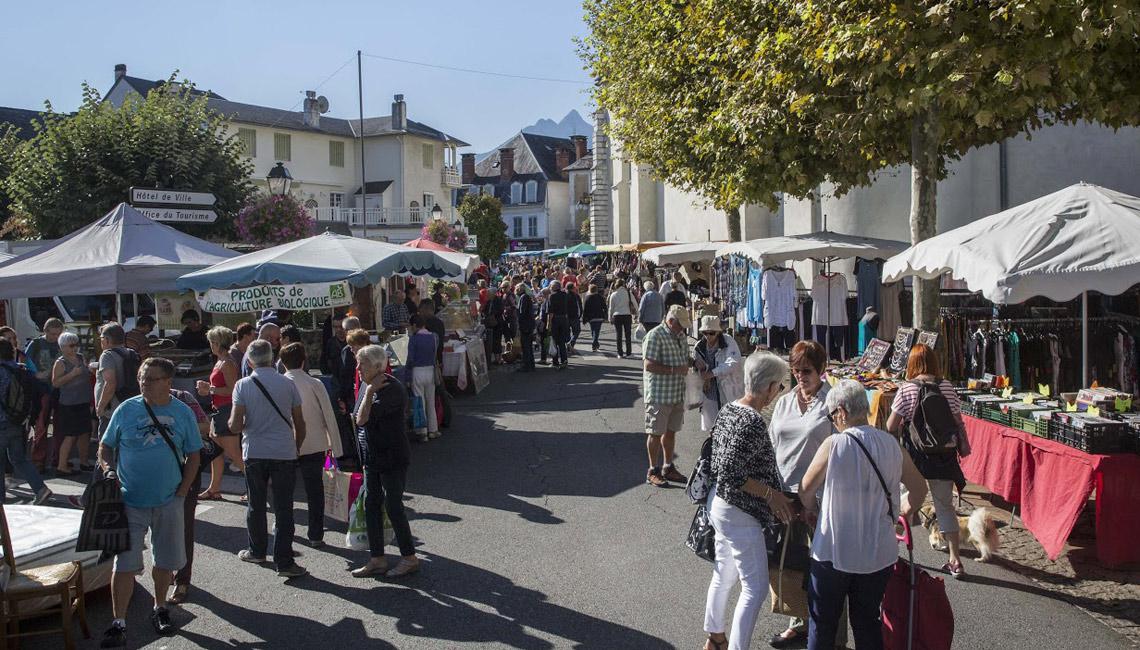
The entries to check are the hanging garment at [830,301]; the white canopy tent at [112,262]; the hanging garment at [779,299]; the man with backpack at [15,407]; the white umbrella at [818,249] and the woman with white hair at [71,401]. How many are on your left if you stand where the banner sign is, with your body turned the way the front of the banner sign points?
3

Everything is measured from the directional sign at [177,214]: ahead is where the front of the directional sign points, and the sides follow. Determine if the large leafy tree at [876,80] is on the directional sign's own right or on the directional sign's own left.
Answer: on the directional sign's own left

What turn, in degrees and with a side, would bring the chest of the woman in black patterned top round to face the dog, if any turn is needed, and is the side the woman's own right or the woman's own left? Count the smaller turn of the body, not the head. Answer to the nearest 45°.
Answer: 0° — they already face it

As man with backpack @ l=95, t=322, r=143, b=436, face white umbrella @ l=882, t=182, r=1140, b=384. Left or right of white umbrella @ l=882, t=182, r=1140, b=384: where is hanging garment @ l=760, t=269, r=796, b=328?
left

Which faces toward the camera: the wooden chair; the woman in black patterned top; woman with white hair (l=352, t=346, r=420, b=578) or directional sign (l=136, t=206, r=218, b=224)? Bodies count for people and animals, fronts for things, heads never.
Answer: the directional sign

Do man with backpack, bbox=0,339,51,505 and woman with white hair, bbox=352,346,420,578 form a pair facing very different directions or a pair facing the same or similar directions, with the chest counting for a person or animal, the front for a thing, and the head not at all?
same or similar directions

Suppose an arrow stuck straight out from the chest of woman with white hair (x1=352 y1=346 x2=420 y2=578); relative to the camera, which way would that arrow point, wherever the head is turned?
to the viewer's left

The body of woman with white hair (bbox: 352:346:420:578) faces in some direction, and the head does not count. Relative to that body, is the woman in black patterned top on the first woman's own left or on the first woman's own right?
on the first woman's own left

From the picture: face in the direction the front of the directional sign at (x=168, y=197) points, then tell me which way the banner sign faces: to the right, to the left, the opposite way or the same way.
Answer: the same way

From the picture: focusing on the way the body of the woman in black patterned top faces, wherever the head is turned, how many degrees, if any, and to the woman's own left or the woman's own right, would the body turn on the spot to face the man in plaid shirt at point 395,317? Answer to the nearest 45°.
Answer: approximately 90° to the woman's own left

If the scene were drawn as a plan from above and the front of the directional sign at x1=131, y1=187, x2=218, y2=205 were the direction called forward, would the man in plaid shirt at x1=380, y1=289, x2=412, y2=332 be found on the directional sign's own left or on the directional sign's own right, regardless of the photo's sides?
on the directional sign's own left

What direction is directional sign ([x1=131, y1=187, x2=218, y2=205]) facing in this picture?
toward the camera

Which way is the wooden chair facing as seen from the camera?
to the viewer's right

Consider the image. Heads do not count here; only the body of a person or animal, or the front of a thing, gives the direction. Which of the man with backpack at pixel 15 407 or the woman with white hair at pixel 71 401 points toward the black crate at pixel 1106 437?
the woman with white hair

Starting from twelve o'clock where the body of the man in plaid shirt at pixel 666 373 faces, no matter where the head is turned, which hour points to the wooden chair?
The wooden chair is roughly at 3 o'clock from the man in plaid shirt.

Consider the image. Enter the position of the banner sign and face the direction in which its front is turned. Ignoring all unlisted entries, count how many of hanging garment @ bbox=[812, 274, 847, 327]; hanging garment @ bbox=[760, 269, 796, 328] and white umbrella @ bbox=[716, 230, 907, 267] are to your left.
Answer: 3
